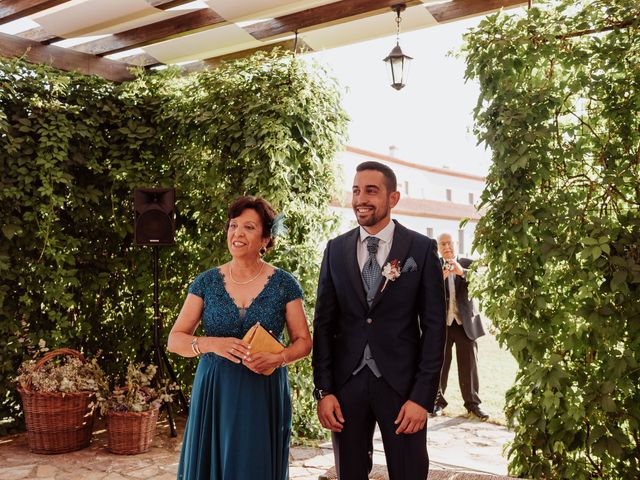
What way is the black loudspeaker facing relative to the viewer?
toward the camera

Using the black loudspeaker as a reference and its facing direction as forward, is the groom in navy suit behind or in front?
in front

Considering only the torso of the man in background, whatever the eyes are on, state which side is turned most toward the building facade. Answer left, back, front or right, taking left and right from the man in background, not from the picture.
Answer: back

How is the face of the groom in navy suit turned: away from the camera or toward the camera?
toward the camera

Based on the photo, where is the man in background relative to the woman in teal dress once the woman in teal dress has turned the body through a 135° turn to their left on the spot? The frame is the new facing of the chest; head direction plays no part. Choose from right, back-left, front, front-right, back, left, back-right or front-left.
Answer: front

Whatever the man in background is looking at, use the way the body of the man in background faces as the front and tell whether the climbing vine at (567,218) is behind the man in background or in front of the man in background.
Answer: in front

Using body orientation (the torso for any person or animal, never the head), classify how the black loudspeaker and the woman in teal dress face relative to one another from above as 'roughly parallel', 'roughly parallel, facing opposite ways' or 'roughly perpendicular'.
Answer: roughly parallel

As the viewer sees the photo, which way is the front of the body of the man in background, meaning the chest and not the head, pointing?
toward the camera

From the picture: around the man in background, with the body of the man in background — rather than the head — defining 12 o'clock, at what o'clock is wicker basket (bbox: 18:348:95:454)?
The wicker basket is roughly at 2 o'clock from the man in background.

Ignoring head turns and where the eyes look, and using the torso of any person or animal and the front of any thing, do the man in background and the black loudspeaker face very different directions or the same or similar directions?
same or similar directions

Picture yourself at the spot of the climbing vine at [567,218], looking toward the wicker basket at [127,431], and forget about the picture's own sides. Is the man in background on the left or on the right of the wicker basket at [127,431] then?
right

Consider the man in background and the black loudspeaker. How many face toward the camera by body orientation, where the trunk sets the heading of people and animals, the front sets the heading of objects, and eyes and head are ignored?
2
